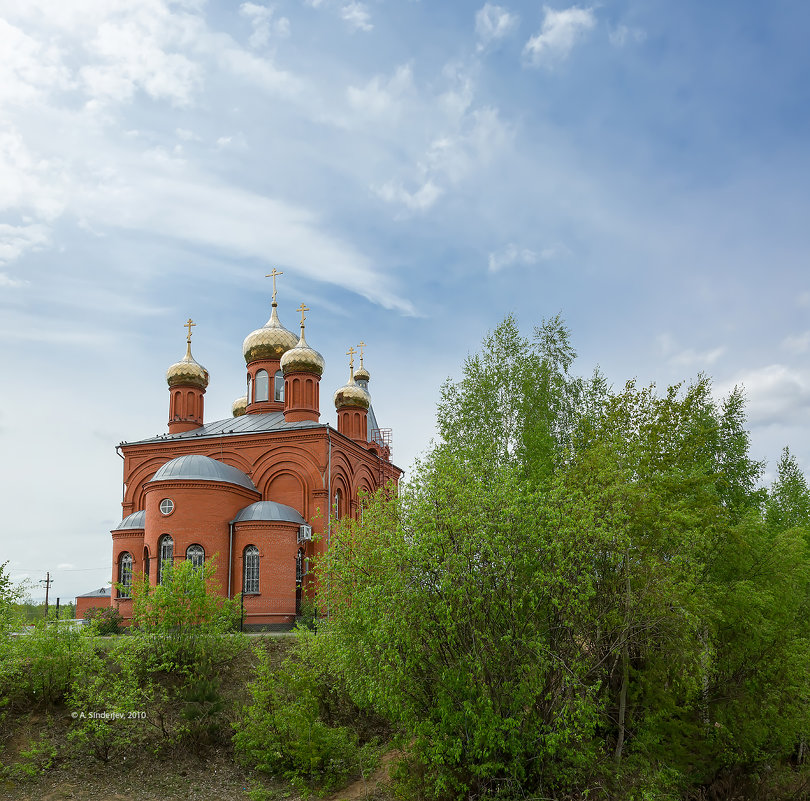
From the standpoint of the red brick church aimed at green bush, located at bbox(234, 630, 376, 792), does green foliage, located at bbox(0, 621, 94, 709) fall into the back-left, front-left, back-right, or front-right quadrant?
front-right

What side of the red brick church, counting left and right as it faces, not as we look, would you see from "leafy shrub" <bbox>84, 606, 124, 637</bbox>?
back

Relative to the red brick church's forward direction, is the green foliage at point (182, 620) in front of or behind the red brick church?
behind

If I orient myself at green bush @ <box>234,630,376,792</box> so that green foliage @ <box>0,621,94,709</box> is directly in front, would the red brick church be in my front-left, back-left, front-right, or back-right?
front-right

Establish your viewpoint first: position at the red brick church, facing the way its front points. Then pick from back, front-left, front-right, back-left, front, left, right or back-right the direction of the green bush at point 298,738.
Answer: back-right

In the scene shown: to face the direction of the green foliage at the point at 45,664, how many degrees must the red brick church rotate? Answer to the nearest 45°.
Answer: approximately 135° to its right

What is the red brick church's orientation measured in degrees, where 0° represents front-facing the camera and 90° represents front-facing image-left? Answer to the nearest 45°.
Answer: approximately 225°

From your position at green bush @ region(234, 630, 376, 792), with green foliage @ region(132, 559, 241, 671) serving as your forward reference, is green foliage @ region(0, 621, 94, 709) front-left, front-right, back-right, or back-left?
front-left

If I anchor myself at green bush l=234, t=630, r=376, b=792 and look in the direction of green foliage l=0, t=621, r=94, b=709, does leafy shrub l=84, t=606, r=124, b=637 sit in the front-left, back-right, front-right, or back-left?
front-right

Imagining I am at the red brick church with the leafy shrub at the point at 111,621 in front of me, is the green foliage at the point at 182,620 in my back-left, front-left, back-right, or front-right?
front-left
